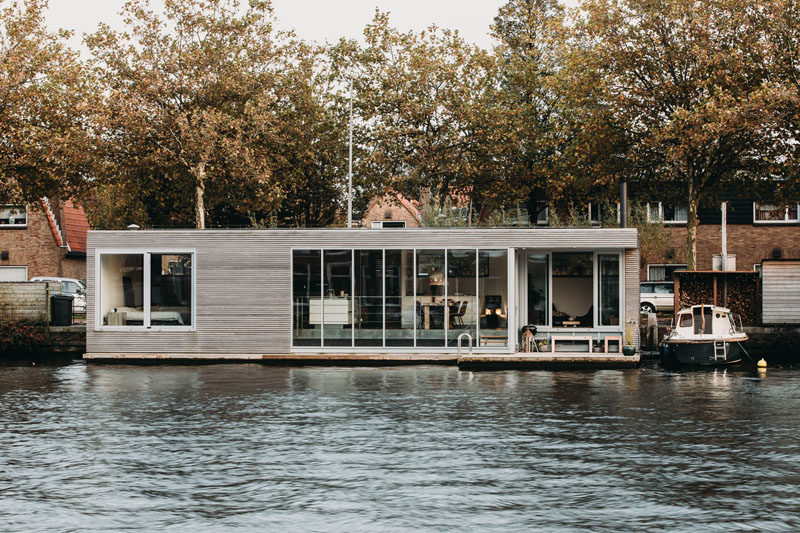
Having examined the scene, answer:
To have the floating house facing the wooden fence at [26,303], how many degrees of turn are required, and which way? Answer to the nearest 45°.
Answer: approximately 135° to its right

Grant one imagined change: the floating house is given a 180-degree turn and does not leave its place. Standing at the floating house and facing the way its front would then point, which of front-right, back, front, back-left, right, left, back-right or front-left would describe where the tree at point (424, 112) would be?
front

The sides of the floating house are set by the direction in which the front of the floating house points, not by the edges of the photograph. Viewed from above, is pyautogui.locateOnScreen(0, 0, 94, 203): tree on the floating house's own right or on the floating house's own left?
on the floating house's own right

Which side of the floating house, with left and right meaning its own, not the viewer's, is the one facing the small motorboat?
left

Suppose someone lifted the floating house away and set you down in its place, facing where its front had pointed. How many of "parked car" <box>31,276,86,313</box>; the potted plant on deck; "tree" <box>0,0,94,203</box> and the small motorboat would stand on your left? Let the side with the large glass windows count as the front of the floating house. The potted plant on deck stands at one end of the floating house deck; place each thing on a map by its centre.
2

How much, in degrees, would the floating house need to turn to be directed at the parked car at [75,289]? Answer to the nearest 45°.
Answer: approximately 135° to its right

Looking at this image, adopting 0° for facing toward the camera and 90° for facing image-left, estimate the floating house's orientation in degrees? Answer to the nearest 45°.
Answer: approximately 0°

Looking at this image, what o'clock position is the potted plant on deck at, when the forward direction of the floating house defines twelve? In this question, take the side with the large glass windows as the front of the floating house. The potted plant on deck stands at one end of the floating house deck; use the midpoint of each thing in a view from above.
The potted plant on deck is roughly at 9 o'clock from the floating house.
